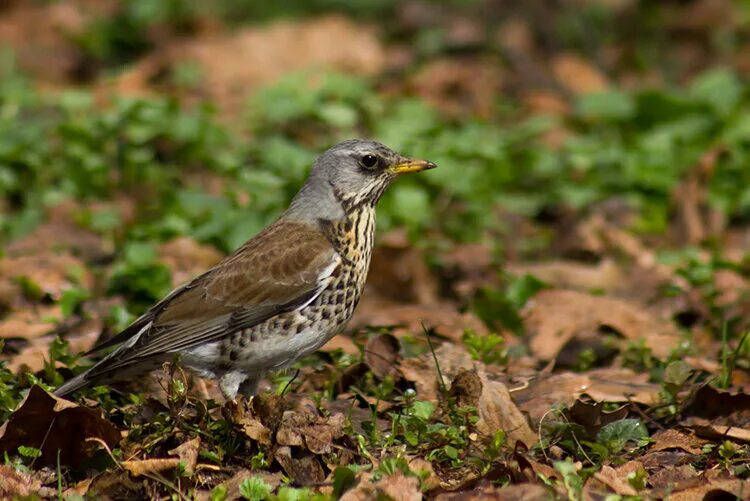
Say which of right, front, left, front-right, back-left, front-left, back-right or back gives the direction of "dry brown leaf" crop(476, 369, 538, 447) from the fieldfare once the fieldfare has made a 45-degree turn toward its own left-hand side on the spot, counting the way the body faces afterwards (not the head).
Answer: right

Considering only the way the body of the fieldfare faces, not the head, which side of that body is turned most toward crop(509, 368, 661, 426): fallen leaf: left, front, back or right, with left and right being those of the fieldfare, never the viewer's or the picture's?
front

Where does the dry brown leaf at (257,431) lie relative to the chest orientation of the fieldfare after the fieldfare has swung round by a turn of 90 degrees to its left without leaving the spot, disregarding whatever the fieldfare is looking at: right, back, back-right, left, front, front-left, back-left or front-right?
back

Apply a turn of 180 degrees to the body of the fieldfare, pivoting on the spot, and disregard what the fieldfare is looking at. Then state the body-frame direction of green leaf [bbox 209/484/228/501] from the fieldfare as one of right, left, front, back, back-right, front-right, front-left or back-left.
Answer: left

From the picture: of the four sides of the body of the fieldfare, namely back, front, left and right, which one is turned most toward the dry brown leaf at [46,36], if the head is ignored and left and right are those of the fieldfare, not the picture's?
left

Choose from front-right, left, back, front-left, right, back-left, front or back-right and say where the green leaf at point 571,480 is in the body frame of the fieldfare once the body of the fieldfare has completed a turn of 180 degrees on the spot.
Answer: back-left

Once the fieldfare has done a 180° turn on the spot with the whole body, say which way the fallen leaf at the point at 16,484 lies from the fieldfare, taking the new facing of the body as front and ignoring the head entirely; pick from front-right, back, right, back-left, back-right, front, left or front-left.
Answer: front-left

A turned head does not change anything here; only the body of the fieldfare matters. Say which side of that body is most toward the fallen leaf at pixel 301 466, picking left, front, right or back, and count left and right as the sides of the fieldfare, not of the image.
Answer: right

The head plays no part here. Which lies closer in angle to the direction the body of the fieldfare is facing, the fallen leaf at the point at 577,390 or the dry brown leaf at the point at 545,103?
the fallen leaf

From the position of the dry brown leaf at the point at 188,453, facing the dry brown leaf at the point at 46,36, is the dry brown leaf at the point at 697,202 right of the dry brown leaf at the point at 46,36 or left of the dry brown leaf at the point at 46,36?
right

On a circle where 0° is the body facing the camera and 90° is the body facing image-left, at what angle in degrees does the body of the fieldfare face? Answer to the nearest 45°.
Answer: approximately 270°

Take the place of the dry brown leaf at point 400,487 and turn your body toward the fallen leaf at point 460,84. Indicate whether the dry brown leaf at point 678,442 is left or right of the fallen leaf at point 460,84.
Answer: right

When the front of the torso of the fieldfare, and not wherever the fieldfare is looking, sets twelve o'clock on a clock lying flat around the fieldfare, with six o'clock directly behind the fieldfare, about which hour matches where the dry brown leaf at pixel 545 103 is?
The dry brown leaf is roughly at 10 o'clock from the fieldfare.

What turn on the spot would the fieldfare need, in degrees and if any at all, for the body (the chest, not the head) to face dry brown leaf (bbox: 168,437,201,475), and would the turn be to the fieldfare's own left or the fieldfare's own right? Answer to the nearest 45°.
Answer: approximately 90° to the fieldfare's own right

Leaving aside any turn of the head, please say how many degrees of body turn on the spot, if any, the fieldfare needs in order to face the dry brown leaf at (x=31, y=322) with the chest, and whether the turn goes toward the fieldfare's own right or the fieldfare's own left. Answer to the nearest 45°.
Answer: approximately 135° to the fieldfare's own left

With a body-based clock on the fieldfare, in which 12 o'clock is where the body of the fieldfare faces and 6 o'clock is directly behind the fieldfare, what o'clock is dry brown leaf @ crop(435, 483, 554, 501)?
The dry brown leaf is roughly at 2 o'clock from the fieldfare.

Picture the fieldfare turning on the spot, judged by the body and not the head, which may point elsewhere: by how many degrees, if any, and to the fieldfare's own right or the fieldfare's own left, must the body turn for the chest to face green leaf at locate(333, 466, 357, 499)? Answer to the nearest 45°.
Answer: approximately 90° to the fieldfare's own right
